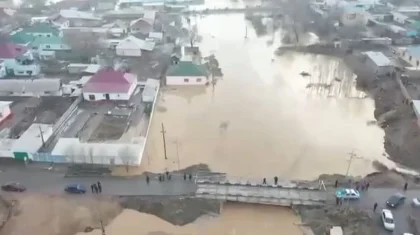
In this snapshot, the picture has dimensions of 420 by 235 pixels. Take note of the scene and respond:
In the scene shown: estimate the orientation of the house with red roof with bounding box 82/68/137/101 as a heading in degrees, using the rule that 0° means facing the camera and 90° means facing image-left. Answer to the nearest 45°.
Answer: approximately 0°

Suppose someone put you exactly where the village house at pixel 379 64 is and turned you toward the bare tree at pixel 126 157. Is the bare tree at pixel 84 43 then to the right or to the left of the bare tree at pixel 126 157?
right

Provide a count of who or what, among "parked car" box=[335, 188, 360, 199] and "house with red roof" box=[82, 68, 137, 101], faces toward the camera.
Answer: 1

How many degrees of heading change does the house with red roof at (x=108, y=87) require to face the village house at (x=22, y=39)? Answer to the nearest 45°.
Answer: approximately 135° to its right

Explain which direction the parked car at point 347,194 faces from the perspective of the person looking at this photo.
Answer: facing to the left of the viewer

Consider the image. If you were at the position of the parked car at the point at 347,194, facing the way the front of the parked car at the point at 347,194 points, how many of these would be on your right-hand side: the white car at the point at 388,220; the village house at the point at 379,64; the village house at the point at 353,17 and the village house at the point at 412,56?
3

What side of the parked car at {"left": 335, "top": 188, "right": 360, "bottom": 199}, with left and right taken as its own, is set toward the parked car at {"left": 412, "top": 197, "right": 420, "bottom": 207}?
back

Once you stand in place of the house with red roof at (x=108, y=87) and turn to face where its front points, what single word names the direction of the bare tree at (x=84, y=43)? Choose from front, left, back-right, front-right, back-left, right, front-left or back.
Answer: back

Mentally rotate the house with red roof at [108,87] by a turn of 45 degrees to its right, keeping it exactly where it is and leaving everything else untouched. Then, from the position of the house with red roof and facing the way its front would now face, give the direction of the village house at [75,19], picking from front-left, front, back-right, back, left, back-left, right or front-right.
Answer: back-right

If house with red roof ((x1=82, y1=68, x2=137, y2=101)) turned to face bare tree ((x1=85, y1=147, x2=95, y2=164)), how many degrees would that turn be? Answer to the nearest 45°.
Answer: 0° — it already faces it

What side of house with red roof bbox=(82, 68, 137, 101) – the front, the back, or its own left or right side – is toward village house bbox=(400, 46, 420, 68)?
left
